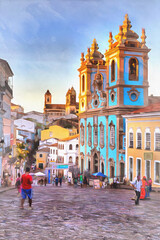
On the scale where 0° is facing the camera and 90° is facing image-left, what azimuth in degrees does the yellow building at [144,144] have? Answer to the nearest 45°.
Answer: approximately 45°

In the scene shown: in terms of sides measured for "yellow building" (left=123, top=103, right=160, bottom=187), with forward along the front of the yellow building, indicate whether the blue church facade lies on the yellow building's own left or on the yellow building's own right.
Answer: on the yellow building's own right

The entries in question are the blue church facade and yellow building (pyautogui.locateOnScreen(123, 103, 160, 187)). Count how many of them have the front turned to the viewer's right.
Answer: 0

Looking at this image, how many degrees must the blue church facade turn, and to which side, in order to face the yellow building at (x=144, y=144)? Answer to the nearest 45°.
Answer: approximately 45° to its left

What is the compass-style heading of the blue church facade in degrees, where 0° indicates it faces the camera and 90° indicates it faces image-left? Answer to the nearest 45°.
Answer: approximately 45°
